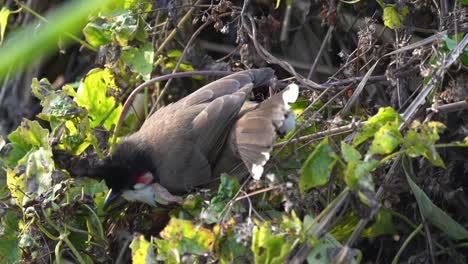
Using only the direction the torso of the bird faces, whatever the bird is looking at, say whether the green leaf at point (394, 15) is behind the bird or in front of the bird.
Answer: behind

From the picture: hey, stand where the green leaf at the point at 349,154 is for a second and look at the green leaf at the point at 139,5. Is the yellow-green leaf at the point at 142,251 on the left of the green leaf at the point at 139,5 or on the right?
left

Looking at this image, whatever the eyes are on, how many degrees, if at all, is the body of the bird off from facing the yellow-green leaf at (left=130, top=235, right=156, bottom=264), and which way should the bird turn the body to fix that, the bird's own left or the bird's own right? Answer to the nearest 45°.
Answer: approximately 90° to the bird's own left

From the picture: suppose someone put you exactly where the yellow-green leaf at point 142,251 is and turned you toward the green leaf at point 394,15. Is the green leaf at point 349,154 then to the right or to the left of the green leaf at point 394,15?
right

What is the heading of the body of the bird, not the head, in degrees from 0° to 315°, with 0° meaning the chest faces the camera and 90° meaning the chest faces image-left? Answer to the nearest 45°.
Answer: approximately 90°

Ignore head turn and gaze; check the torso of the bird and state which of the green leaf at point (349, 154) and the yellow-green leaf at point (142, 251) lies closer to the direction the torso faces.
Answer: the yellow-green leaf

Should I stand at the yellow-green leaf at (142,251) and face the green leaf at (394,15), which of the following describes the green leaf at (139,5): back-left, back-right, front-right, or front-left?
front-left

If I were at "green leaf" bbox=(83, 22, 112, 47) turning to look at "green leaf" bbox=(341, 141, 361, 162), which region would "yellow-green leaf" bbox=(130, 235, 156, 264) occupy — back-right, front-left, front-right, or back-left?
front-right

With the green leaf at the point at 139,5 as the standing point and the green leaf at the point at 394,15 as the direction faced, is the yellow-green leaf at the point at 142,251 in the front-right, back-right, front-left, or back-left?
front-right
